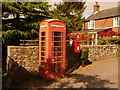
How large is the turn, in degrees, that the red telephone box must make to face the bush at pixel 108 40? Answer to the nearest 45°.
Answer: approximately 90° to its left

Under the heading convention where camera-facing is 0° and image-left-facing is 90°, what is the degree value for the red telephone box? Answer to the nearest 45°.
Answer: approximately 315°

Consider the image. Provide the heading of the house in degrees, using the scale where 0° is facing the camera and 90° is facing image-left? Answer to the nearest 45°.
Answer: approximately 45°

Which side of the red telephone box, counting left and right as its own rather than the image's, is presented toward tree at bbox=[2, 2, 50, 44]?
back
